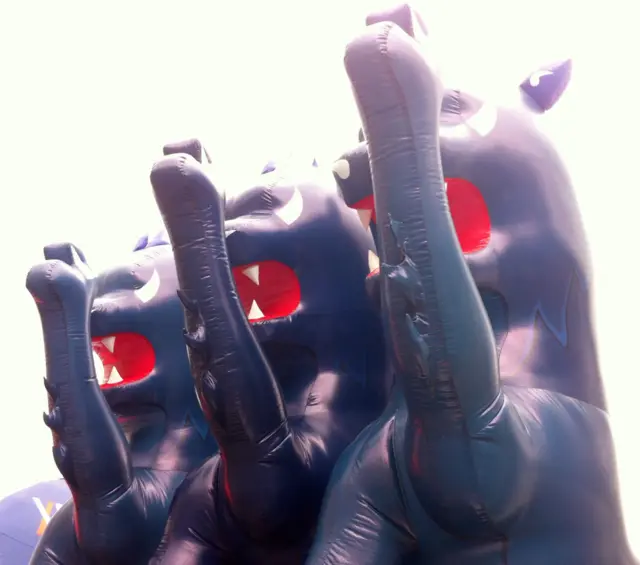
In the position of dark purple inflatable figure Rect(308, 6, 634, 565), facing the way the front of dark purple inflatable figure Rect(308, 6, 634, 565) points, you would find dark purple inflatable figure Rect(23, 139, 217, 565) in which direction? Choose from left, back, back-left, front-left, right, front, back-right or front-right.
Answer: right

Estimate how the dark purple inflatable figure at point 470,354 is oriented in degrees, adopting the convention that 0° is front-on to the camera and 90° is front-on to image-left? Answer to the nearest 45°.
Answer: approximately 45°
